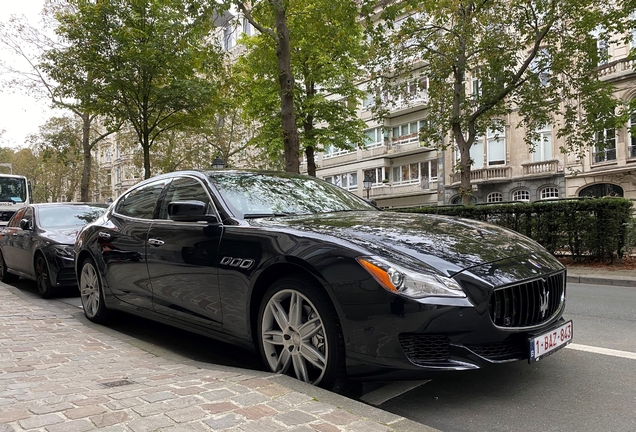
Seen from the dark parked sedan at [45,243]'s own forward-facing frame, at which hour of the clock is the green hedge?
The green hedge is roughly at 11 o'clock from the dark parked sedan.

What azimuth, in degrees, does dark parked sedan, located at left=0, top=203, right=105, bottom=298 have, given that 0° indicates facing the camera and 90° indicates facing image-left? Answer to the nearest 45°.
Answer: approximately 315°

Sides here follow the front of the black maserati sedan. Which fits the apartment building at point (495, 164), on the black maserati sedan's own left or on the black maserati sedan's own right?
on the black maserati sedan's own left

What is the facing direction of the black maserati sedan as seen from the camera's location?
facing the viewer and to the right of the viewer

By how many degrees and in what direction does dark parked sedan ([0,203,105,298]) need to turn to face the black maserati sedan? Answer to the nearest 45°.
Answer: approximately 45° to its right

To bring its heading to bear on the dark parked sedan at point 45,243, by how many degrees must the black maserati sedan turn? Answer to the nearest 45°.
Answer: approximately 180°

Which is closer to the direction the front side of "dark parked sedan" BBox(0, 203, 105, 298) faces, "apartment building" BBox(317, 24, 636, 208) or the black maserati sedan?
the black maserati sedan

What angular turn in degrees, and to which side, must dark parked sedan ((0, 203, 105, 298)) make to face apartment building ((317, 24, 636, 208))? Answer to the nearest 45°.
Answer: approximately 90° to its left

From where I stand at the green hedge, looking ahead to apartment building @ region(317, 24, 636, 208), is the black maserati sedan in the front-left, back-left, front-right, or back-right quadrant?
back-left

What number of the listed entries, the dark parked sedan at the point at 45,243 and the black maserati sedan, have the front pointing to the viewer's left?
0

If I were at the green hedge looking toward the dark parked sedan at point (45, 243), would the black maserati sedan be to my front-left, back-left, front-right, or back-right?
front-left

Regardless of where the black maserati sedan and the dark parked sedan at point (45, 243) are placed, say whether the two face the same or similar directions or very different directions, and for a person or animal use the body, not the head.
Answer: same or similar directions

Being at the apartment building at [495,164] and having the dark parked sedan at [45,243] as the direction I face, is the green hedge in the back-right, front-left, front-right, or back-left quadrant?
front-left

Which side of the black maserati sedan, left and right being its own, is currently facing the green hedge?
left

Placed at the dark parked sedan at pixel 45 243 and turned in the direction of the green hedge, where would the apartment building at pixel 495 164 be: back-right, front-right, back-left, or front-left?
front-left
